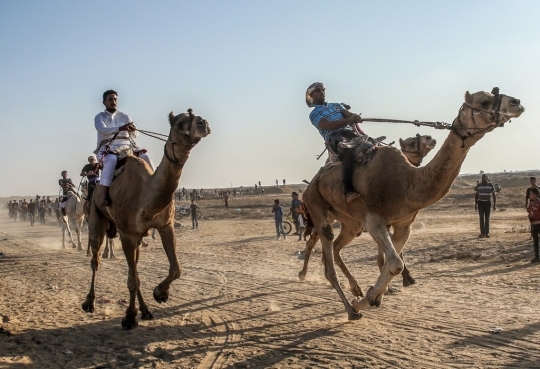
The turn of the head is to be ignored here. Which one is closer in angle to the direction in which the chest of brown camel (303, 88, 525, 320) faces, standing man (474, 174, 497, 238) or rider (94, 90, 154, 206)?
the standing man

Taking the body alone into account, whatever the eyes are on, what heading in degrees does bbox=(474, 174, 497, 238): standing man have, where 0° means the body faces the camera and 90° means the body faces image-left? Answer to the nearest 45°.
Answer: approximately 0°

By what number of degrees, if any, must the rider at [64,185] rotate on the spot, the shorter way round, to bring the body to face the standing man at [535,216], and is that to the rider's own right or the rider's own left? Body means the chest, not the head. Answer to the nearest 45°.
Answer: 0° — they already face them

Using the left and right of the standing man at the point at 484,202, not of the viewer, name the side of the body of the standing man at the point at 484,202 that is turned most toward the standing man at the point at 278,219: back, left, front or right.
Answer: right

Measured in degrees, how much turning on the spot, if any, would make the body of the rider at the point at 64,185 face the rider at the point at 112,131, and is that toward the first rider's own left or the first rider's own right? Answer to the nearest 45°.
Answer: approximately 45° to the first rider's own right

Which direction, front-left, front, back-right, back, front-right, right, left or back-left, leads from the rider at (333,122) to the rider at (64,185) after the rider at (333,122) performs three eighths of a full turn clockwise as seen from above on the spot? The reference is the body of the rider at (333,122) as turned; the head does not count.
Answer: front-right

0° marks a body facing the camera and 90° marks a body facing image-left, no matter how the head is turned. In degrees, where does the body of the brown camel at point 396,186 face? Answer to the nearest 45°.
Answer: approximately 270°

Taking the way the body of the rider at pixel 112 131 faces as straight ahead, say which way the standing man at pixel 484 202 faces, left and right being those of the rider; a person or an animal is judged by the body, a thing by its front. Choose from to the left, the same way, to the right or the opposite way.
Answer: to the right

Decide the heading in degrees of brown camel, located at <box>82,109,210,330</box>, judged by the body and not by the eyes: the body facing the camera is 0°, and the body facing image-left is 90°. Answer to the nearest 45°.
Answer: approximately 315°

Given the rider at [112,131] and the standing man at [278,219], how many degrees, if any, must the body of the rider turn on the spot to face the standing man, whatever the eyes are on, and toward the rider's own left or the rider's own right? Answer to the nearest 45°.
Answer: approximately 90° to the rider's own left

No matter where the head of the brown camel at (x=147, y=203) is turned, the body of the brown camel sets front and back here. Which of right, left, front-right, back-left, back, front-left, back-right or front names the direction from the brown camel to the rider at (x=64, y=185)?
back-left

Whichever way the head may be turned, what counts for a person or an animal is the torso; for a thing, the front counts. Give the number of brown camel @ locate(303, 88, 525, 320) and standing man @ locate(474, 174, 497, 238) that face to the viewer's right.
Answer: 1

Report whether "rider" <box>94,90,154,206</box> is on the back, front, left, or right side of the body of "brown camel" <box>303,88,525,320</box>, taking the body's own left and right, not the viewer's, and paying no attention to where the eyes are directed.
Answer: back

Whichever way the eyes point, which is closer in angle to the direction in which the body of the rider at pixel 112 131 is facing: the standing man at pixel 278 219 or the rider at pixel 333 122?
the rider
